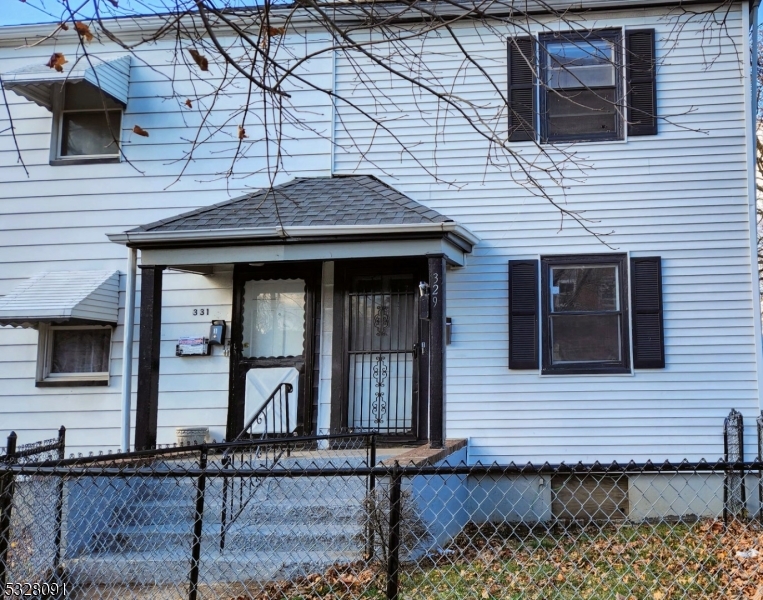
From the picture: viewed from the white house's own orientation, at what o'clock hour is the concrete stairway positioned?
The concrete stairway is roughly at 1 o'clock from the white house.

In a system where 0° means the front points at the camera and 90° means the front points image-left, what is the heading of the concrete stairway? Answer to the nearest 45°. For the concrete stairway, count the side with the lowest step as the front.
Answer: approximately 0°

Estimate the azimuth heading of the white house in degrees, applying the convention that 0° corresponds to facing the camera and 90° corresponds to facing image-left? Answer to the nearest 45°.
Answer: approximately 0°

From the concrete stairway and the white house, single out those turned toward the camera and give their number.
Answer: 2

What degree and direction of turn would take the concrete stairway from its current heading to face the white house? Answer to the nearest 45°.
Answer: approximately 135° to its left

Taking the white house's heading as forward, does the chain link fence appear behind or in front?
in front
